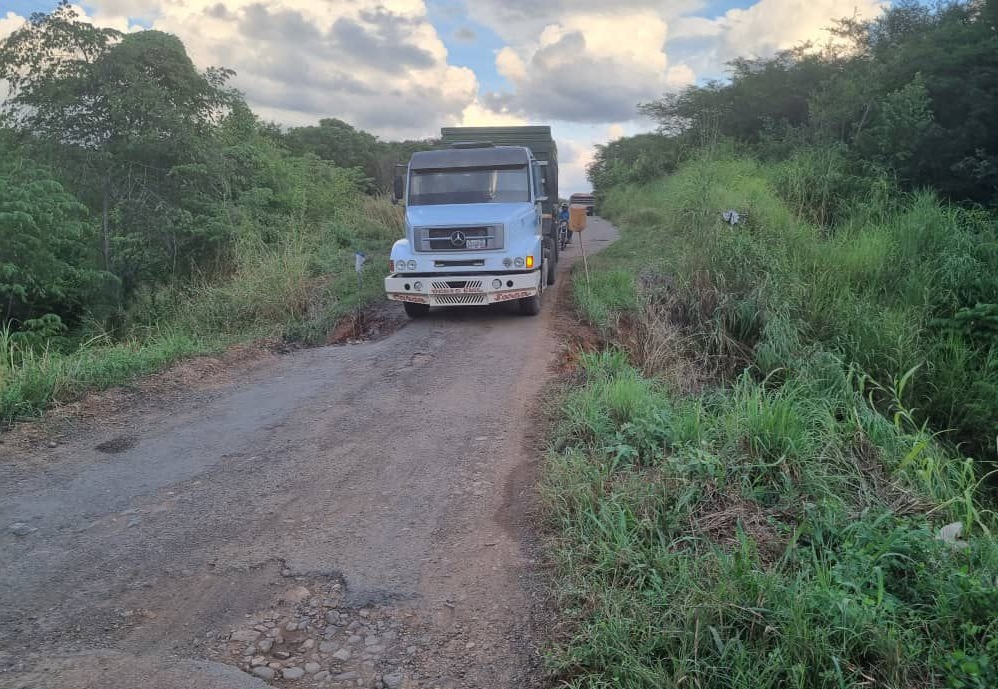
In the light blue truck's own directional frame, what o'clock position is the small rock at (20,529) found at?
The small rock is roughly at 1 o'clock from the light blue truck.

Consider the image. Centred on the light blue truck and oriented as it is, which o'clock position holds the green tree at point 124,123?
The green tree is roughly at 4 o'clock from the light blue truck.

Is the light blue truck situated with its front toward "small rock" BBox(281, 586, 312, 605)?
yes

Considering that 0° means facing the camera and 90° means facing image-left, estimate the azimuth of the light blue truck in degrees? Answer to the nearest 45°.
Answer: approximately 0°

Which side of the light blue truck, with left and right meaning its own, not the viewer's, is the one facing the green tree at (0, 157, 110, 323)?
right

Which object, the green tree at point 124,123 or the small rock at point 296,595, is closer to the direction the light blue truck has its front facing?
the small rock

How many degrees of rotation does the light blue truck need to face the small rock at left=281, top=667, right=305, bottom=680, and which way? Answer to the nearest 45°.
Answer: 0° — it already faces it

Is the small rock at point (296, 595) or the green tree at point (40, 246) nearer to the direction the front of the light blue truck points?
the small rock
